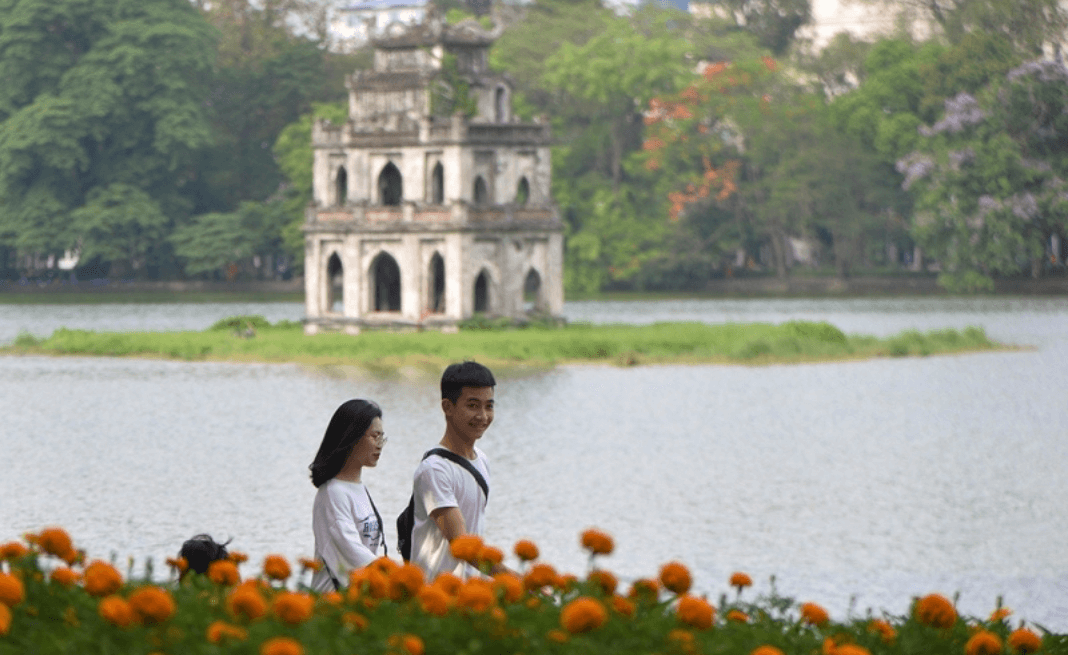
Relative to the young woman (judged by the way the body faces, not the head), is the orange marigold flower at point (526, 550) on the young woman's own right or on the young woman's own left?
on the young woman's own right

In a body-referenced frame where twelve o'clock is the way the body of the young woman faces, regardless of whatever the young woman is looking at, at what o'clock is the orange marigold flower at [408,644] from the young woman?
The orange marigold flower is roughly at 3 o'clock from the young woman.

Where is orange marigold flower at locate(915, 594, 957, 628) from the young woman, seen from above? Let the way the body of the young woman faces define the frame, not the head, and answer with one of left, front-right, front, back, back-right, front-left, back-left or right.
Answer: front-right

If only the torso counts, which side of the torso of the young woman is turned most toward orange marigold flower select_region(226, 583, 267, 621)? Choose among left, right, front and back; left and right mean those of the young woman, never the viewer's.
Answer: right

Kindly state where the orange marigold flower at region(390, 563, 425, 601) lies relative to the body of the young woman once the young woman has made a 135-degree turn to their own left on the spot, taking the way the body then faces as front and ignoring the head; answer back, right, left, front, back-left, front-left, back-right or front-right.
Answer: back-left

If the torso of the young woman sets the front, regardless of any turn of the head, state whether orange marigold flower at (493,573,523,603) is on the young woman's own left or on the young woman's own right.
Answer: on the young woman's own right

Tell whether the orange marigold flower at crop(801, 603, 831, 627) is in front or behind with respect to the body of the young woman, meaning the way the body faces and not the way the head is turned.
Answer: in front

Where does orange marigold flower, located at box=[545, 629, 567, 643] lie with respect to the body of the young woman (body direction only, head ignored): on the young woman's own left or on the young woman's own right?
on the young woman's own right

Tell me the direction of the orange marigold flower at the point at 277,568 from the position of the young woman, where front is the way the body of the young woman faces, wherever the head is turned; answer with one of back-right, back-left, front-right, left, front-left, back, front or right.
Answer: right

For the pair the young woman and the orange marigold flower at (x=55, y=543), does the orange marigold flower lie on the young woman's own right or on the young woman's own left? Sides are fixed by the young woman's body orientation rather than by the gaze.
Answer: on the young woman's own right

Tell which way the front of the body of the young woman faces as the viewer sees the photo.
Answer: to the viewer's right

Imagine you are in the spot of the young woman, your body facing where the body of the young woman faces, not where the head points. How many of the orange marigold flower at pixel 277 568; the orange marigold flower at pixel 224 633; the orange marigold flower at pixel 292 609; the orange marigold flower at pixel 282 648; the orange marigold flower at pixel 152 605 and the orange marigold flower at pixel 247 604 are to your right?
6

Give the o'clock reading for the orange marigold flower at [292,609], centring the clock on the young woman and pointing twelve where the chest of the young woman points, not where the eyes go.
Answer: The orange marigold flower is roughly at 3 o'clock from the young woman.

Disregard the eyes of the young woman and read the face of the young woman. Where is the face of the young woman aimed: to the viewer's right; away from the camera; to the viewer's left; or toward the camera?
to the viewer's right

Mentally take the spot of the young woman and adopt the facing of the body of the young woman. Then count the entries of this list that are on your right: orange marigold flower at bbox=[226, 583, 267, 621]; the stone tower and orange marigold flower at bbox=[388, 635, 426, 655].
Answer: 2

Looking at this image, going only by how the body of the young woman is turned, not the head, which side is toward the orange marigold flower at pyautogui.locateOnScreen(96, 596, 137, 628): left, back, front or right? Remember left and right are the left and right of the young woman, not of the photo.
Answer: right
